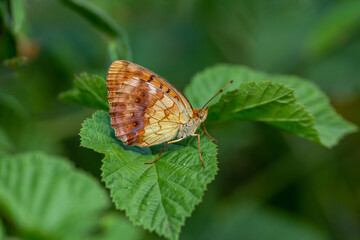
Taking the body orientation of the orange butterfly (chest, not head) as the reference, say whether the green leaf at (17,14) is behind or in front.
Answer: behind

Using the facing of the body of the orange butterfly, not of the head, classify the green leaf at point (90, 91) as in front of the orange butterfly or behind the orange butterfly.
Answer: behind

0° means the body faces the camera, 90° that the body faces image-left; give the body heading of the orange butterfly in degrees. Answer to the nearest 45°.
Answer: approximately 270°

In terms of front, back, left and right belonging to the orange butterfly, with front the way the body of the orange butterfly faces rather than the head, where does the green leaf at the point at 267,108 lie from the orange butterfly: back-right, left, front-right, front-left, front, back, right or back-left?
front
